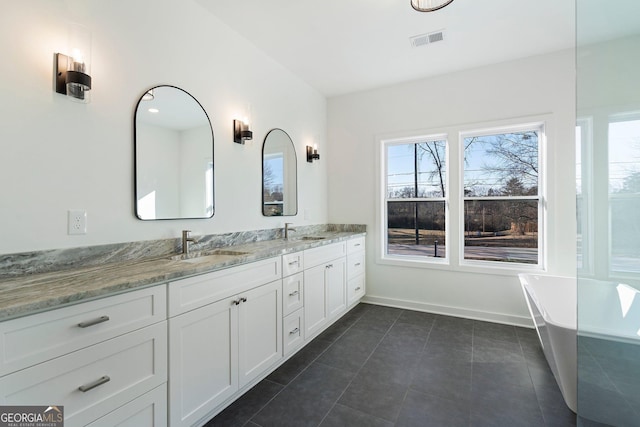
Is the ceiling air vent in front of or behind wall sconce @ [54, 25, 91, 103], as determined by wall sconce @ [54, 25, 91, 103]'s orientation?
in front

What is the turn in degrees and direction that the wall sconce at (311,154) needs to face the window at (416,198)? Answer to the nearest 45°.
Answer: approximately 45° to its left

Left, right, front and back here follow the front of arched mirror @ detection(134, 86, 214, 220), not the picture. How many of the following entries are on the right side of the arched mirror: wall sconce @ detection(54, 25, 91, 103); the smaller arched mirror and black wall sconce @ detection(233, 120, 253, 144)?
1

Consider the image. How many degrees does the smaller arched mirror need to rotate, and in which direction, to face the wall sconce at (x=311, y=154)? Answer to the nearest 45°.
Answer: approximately 90° to its left

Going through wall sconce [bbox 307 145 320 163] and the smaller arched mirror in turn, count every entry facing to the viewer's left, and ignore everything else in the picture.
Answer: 0

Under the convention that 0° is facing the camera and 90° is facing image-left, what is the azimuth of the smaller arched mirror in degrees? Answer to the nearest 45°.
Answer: approximately 315°

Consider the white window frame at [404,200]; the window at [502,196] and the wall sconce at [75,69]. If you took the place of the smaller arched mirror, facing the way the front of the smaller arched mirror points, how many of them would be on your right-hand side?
1

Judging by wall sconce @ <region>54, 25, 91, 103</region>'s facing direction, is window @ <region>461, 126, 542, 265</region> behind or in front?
in front

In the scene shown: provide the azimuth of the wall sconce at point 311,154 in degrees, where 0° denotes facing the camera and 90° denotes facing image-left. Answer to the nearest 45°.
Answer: approximately 315°

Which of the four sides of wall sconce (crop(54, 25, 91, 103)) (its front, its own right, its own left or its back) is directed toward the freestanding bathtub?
front

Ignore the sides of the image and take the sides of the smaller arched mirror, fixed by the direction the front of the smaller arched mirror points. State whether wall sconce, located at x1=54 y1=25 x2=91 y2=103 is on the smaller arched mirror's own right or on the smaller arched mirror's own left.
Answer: on the smaller arched mirror's own right
